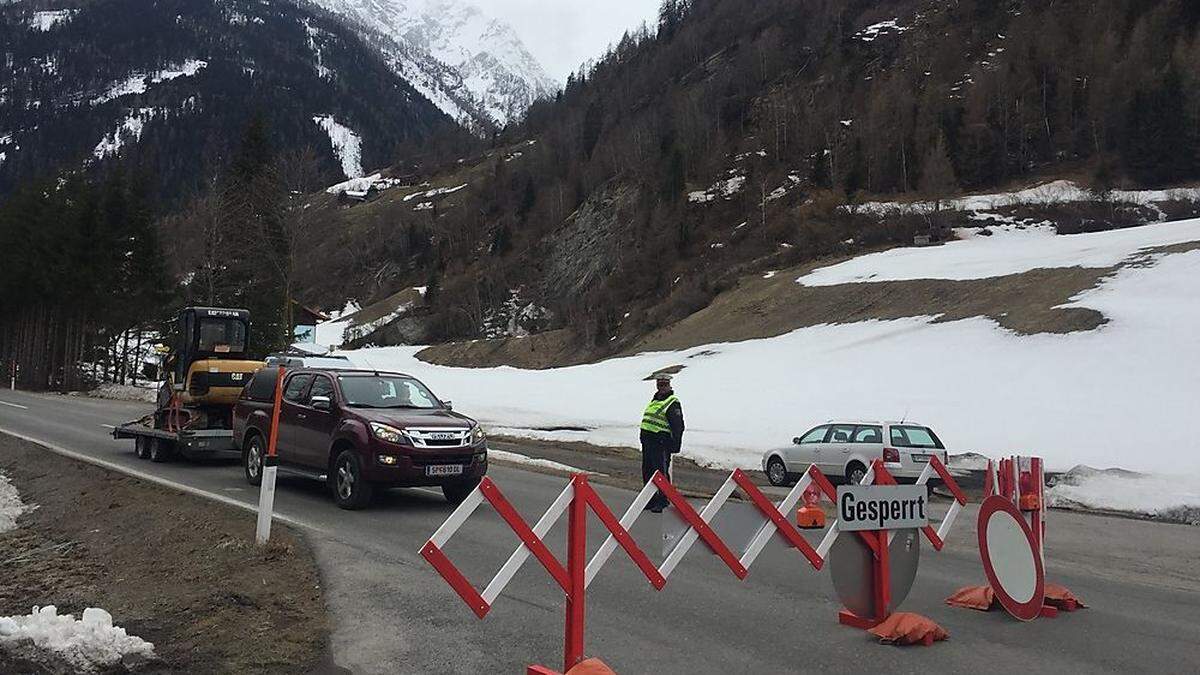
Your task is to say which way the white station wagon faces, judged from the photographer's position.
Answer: facing away from the viewer and to the left of the viewer

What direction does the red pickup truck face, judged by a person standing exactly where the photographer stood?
facing the viewer and to the right of the viewer

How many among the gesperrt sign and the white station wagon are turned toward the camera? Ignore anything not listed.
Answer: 1

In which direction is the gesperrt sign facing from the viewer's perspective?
toward the camera

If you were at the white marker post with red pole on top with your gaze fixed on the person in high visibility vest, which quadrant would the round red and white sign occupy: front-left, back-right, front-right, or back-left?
front-right

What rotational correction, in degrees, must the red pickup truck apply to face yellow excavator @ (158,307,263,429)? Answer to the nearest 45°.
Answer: approximately 180°

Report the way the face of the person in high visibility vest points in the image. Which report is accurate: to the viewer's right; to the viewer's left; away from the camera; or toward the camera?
toward the camera

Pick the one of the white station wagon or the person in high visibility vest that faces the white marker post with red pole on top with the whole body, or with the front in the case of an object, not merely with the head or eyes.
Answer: the person in high visibility vest

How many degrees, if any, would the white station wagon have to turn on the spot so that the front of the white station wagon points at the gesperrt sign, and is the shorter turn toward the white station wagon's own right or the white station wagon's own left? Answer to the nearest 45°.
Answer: approximately 135° to the white station wagon's own left

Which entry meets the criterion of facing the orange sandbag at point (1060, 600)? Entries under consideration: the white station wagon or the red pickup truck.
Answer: the red pickup truck

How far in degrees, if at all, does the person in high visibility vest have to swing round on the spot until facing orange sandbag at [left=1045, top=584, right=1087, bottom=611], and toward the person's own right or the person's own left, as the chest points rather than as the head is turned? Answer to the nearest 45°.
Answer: approximately 90° to the person's own left

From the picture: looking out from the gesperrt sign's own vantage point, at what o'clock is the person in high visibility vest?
The person in high visibility vest is roughly at 5 o'clock from the gesperrt sign.

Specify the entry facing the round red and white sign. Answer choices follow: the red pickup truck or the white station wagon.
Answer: the red pickup truck

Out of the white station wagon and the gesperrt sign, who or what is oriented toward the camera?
the gesperrt sign

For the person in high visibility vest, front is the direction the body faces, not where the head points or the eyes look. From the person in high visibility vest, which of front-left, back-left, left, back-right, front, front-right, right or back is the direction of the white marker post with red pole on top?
front

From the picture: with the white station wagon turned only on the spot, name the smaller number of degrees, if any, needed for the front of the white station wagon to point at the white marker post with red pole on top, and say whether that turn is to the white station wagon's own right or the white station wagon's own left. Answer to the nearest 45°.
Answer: approximately 90° to the white station wagon's own left
